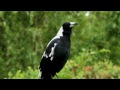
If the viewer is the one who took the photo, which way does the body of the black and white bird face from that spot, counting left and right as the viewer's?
facing to the right of the viewer
